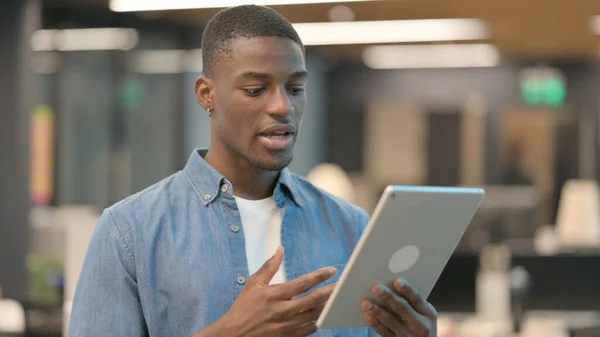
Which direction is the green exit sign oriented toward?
toward the camera

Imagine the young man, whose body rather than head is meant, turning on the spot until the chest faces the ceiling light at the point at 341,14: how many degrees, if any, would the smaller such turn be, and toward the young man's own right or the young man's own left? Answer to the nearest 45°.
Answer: approximately 135° to the young man's own left

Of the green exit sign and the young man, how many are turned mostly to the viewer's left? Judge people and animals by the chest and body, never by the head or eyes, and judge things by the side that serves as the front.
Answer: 0

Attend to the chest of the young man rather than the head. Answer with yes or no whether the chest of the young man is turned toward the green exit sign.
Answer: no

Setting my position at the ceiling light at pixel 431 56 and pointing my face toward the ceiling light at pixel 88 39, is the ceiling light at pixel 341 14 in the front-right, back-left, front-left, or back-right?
front-left

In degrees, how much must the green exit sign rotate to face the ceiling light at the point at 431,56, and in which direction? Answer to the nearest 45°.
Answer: approximately 45° to its right

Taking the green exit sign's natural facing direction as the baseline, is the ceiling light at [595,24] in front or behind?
in front

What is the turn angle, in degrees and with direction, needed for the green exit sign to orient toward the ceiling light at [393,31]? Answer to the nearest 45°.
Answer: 0° — it already faces it

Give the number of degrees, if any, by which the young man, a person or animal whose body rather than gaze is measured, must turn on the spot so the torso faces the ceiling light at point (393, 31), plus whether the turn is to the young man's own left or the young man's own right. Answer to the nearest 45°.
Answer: approximately 135° to the young man's own left

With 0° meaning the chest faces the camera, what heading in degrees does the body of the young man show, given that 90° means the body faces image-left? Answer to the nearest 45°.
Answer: approximately 315°

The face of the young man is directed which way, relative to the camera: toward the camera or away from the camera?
toward the camera

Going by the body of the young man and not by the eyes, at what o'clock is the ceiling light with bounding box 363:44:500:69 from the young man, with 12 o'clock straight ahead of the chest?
The ceiling light is roughly at 8 o'clock from the young man.

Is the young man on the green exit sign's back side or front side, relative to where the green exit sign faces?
on the front side
